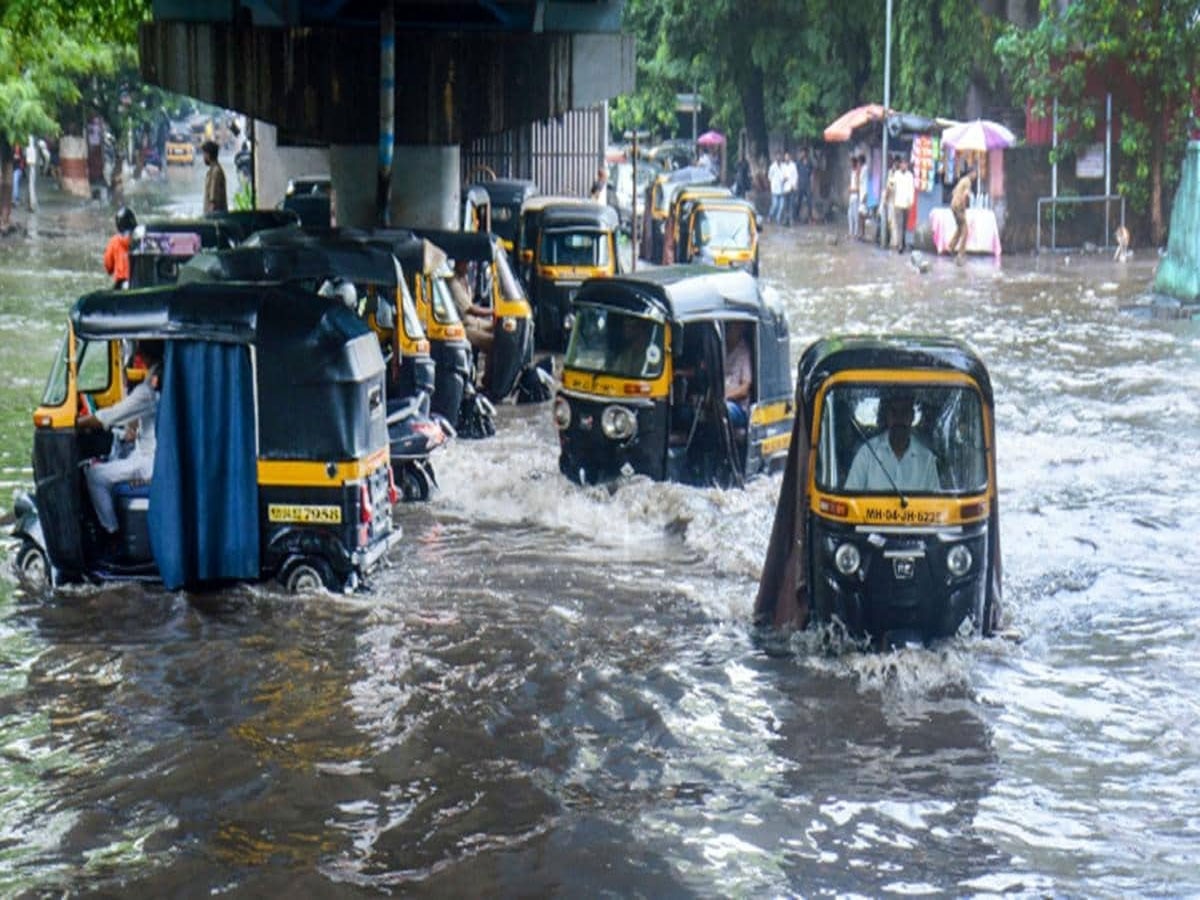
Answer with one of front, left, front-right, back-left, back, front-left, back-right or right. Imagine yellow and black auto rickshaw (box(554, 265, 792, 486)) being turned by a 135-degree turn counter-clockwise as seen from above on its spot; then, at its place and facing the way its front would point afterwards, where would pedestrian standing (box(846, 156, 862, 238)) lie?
left

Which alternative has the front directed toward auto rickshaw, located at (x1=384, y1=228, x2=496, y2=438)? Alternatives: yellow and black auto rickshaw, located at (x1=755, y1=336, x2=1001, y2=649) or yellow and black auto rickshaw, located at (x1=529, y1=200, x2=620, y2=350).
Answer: yellow and black auto rickshaw, located at (x1=529, y1=200, x2=620, y2=350)

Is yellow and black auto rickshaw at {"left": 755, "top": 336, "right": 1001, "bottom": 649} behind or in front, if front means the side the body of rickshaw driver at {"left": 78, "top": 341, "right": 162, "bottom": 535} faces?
behind

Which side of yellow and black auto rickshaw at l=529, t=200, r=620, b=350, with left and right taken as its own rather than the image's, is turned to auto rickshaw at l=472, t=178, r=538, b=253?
back

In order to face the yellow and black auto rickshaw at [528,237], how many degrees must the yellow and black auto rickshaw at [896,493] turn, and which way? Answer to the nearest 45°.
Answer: approximately 180°

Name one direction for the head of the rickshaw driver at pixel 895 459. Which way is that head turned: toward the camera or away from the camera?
toward the camera

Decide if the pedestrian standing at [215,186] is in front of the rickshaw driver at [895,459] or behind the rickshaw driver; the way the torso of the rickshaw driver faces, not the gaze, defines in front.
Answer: behind

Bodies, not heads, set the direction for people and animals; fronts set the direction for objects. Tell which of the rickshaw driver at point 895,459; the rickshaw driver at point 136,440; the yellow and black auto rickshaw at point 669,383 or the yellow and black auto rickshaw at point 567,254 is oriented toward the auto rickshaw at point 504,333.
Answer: the yellow and black auto rickshaw at point 567,254

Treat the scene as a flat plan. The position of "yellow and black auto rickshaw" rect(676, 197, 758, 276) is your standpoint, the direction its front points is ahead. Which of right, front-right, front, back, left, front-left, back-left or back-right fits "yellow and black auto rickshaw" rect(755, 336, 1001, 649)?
front

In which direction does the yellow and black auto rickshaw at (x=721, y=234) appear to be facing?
toward the camera

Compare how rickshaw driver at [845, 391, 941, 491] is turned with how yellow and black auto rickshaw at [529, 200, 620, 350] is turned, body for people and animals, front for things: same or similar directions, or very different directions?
same or similar directions

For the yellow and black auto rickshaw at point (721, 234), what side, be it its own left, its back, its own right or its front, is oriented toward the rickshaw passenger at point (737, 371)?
front

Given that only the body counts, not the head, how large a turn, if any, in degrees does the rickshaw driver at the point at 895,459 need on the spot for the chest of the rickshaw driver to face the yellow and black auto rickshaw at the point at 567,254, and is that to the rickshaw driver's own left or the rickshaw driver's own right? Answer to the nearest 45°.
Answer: approximately 180°

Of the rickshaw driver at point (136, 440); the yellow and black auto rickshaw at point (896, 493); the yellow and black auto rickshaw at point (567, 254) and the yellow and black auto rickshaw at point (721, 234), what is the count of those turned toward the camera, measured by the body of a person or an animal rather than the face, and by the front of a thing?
3

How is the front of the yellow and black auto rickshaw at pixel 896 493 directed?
toward the camera
